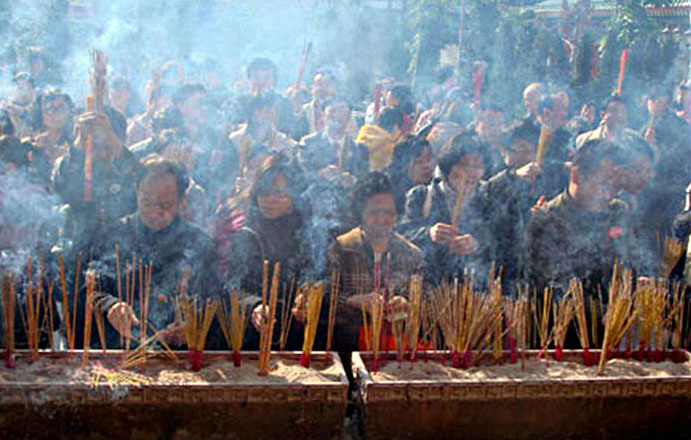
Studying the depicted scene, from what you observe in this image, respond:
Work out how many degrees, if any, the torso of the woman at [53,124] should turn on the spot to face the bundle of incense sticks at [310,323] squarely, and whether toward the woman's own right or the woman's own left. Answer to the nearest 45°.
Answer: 0° — they already face it

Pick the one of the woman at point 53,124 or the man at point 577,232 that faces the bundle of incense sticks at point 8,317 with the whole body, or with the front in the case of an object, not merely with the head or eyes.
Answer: the woman

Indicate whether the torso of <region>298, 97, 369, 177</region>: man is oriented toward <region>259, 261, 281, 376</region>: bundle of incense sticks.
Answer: yes

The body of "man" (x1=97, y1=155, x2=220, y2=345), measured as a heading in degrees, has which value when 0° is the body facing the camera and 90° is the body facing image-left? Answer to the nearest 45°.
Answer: approximately 0°

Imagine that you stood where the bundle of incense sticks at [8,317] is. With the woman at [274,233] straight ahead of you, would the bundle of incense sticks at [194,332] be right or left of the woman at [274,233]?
right

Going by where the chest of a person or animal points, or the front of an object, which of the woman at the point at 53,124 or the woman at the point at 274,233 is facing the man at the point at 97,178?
the woman at the point at 53,124

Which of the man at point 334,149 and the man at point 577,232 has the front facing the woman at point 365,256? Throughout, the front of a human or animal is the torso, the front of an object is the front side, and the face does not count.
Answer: the man at point 334,149
